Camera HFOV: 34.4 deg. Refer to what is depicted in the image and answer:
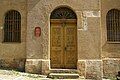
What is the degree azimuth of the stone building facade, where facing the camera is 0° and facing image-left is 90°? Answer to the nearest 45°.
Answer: approximately 0°
